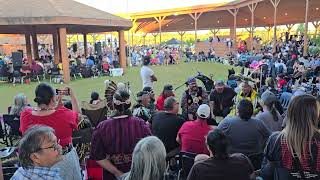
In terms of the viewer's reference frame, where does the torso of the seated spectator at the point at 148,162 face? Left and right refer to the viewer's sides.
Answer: facing away from the viewer

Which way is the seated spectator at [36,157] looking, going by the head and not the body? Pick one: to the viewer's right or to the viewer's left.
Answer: to the viewer's right

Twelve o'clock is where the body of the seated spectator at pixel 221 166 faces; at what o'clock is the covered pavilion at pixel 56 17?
The covered pavilion is roughly at 11 o'clock from the seated spectator.

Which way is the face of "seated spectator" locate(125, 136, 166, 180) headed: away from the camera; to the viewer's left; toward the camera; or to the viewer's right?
away from the camera

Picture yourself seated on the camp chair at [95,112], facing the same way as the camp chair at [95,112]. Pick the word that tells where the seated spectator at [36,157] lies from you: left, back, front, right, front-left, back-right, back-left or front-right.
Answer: back

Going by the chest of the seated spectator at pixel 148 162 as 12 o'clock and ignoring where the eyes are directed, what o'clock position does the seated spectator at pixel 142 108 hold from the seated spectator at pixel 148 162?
the seated spectator at pixel 142 108 is roughly at 12 o'clock from the seated spectator at pixel 148 162.

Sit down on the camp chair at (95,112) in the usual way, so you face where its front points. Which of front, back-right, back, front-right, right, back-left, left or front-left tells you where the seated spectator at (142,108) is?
back-right

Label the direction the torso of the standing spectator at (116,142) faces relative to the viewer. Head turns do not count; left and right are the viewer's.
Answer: facing away from the viewer

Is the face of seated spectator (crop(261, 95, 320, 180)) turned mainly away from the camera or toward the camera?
away from the camera

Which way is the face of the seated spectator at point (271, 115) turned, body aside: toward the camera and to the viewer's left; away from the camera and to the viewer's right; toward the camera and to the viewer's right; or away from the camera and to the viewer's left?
away from the camera and to the viewer's left

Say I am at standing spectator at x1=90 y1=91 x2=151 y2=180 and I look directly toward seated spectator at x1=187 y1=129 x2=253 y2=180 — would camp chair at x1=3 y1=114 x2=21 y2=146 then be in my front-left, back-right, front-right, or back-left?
back-left

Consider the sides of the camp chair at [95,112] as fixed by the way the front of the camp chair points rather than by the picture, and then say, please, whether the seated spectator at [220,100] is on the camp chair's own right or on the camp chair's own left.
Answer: on the camp chair's own right

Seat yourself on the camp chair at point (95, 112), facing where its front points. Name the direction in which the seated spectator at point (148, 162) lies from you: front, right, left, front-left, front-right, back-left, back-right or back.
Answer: back
